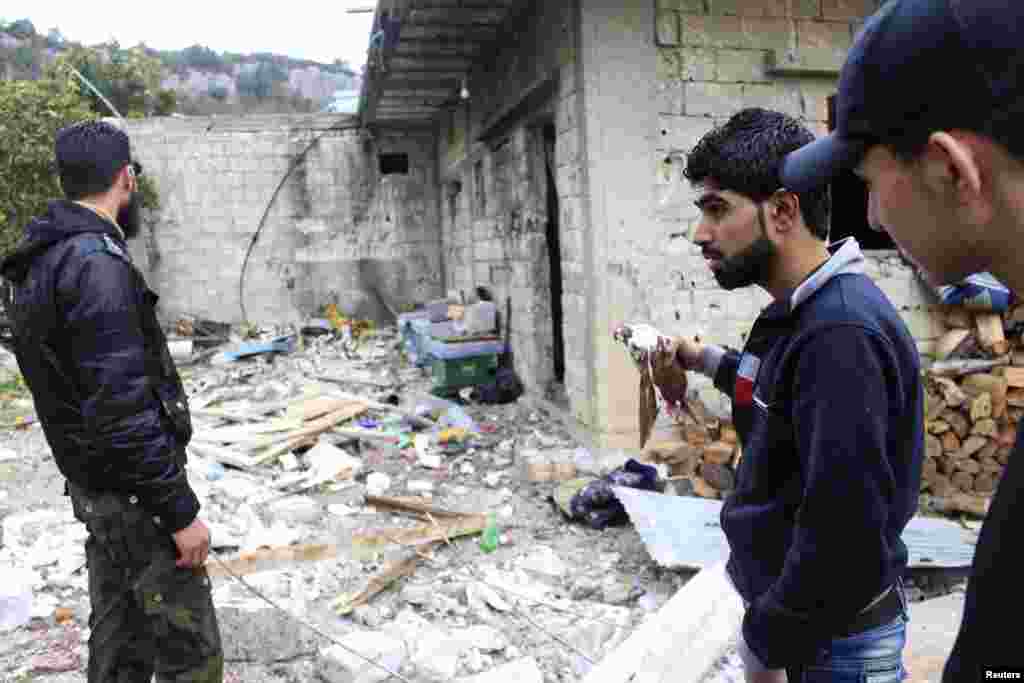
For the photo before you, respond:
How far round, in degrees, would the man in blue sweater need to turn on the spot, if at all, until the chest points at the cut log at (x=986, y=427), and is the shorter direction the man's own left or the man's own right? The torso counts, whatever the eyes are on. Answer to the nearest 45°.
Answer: approximately 90° to the man's own right

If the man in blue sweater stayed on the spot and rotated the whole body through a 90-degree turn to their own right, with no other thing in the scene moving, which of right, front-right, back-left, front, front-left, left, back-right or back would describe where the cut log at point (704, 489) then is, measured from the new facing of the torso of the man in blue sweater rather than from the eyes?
front

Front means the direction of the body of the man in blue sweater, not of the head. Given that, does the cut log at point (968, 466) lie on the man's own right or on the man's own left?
on the man's own right

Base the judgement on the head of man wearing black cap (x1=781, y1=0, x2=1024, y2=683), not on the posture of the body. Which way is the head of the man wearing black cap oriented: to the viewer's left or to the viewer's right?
to the viewer's left

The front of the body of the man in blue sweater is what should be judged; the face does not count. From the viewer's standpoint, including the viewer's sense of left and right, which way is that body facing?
facing to the left of the viewer
